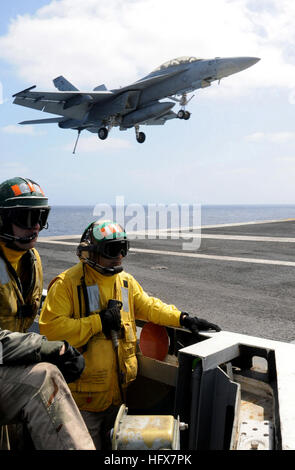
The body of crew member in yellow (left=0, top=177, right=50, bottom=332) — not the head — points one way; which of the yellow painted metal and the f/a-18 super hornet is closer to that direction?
the yellow painted metal

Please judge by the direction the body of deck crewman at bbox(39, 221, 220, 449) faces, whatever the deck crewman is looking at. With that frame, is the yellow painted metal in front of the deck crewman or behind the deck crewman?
in front

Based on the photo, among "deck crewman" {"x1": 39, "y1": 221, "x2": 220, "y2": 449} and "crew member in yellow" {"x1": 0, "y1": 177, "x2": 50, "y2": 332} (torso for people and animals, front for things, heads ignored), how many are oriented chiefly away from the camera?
0

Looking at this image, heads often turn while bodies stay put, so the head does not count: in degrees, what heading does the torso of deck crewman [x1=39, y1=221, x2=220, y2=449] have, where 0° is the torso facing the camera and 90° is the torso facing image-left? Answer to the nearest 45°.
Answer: approximately 315°

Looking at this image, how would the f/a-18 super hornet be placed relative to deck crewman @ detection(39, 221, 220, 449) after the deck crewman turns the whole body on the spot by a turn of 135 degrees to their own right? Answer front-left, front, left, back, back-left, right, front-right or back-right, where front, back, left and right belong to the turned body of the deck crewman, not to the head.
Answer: right

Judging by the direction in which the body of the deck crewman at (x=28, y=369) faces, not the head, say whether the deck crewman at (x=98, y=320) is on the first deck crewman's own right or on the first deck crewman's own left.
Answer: on the first deck crewman's own left

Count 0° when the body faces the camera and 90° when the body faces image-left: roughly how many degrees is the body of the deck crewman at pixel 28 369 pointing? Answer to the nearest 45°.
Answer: approximately 315°

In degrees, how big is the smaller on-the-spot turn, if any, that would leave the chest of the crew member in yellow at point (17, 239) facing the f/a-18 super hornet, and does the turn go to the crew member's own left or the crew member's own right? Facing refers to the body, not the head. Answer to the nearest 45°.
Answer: approximately 135° to the crew member's own left
